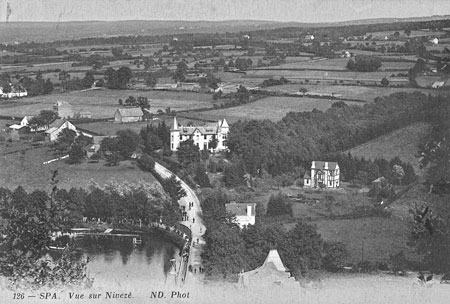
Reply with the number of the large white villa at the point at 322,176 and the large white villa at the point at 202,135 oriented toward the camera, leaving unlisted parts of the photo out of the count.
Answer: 2

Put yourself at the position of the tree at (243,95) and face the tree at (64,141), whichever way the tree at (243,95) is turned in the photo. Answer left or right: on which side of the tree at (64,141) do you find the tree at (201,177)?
left

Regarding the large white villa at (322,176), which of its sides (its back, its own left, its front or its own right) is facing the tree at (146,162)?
right

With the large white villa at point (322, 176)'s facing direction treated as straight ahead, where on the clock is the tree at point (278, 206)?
The tree is roughly at 1 o'clock from the large white villa.

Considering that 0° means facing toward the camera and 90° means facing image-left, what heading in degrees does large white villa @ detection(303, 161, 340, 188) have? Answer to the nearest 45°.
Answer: approximately 0°

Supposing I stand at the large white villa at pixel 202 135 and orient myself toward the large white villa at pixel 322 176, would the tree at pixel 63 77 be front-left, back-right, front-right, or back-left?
back-left

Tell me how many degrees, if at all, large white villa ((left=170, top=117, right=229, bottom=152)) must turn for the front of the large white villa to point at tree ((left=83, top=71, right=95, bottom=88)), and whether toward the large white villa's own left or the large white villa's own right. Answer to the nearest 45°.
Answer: approximately 135° to the large white villa's own right

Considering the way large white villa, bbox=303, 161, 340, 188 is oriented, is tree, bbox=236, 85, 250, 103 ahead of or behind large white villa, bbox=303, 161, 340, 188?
behind
